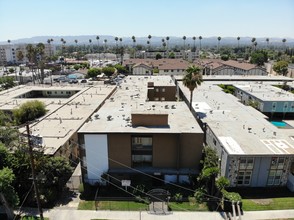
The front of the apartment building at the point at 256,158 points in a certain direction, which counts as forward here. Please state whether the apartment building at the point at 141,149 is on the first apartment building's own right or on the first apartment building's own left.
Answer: on the first apartment building's own right

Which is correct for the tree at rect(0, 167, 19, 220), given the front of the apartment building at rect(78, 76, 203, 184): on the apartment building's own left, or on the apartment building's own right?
on the apartment building's own right

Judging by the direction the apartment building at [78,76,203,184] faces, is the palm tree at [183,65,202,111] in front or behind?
behind

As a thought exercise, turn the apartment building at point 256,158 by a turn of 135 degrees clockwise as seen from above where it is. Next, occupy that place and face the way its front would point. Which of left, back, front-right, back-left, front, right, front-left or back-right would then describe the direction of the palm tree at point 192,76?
front

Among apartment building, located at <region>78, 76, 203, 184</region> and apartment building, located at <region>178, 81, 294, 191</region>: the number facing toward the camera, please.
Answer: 2

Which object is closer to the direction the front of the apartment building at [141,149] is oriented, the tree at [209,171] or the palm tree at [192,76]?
the tree

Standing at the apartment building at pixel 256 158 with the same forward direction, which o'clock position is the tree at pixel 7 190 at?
The tree is roughly at 2 o'clock from the apartment building.

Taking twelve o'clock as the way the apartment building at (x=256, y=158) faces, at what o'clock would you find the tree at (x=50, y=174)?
The tree is roughly at 2 o'clock from the apartment building.

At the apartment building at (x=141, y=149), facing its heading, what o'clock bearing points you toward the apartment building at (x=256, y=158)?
the apartment building at (x=256, y=158) is roughly at 9 o'clock from the apartment building at (x=141, y=149).

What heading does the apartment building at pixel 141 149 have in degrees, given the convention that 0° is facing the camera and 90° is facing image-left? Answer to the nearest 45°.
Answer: approximately 0°
